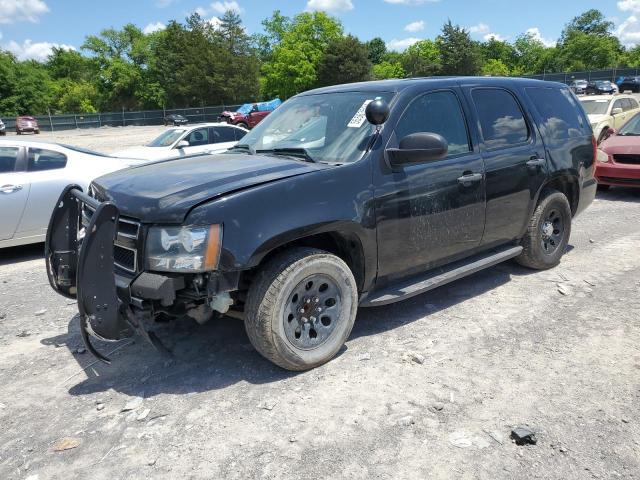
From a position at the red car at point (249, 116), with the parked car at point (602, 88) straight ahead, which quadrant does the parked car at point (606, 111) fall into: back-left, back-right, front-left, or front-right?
front-right

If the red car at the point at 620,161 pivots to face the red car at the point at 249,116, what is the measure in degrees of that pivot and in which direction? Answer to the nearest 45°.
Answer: approximately 90° to its right

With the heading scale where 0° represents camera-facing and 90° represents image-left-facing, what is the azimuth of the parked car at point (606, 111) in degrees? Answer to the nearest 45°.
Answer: approximately 45°

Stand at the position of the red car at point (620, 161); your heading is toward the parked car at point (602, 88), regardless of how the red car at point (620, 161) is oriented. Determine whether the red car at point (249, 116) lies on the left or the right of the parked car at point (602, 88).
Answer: left

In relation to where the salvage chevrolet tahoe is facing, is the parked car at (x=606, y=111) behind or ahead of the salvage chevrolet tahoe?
behind

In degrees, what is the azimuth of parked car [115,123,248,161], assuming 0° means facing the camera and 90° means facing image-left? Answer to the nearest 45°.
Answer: approximately 45°

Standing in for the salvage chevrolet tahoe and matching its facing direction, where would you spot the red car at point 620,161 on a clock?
The red car is roughly at 6 o'clock from the salvage chevrolet tahoe.

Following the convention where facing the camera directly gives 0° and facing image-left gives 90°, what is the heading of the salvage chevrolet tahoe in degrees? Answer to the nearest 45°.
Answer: approximately 45°

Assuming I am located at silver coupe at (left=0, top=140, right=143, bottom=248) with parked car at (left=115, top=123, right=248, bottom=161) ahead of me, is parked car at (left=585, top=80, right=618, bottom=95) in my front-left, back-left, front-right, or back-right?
front-right

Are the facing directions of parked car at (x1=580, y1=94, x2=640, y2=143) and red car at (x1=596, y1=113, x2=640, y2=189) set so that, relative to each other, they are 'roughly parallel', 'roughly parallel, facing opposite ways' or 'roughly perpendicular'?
roughly parallel
